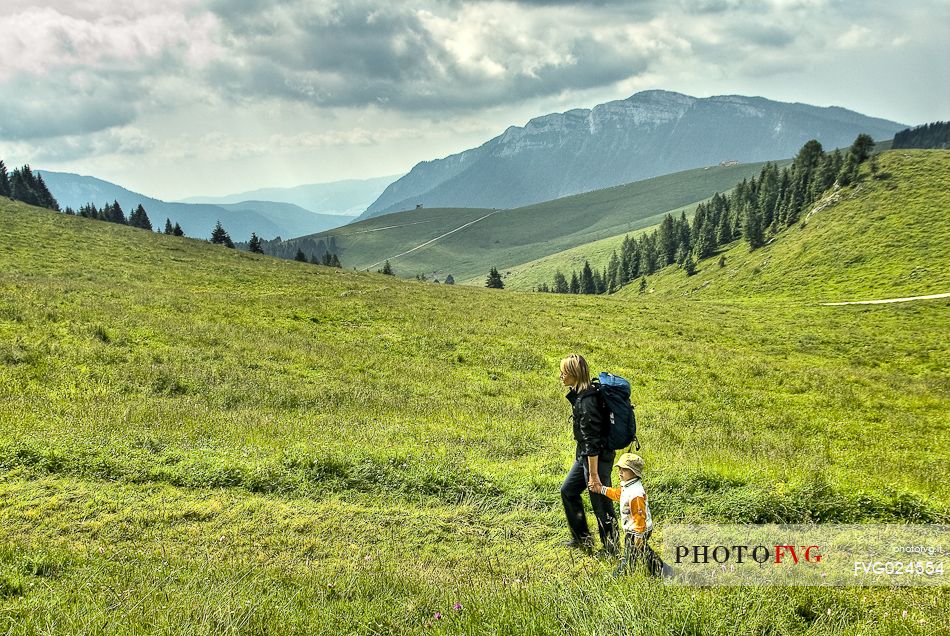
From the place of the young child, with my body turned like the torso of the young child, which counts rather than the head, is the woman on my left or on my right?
on my right

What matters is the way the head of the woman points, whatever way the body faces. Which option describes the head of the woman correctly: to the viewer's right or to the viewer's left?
to the viewer's left

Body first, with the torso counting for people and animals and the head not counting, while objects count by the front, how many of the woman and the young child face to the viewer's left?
2

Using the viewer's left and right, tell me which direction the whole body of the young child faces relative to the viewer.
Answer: facing to the left of the viewer

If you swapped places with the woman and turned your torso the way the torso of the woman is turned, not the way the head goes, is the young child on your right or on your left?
on your left

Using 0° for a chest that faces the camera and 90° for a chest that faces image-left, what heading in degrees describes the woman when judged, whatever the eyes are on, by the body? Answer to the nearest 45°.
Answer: approximately 90°
